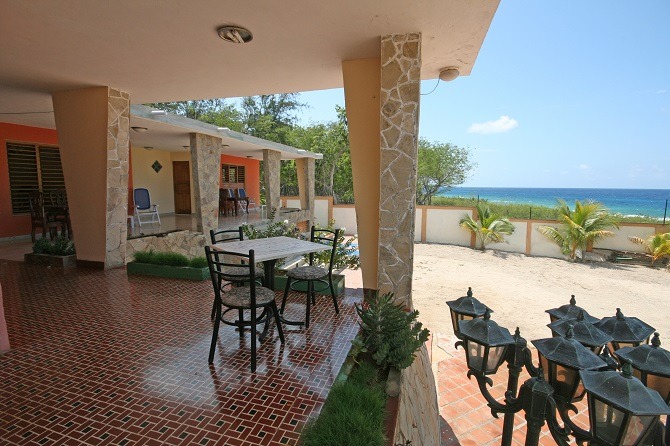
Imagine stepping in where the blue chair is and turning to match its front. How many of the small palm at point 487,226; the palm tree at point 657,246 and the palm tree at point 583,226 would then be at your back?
0

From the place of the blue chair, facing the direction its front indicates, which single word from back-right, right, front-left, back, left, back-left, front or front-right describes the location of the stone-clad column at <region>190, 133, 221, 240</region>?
front

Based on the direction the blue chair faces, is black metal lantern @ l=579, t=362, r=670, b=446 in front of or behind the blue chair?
in front

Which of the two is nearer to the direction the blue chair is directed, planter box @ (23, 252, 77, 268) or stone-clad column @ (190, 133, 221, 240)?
the stone-clad column

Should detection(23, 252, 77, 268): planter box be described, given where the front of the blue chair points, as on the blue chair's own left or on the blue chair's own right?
on the blue chair's own right

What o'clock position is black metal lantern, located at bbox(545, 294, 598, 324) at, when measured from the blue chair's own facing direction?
The black metal lantern is roughly at 1 o'clock from the blue chair.

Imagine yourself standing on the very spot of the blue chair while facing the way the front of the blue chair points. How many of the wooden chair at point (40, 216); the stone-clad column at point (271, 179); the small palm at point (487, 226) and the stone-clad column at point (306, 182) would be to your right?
1

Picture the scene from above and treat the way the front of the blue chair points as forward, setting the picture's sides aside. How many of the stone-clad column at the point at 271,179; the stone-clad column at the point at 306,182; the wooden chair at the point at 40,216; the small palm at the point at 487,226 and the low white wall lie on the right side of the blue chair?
1

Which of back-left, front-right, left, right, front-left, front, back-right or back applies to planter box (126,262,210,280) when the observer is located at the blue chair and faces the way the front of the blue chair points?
front-right

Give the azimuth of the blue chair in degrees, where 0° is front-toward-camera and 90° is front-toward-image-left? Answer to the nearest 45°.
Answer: approximately 315°

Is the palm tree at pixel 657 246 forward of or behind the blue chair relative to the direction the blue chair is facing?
forward

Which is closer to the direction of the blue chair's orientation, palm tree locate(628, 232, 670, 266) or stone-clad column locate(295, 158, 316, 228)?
the palm tree

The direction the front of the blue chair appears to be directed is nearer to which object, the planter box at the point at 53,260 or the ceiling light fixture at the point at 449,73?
the ceiling light fixture
